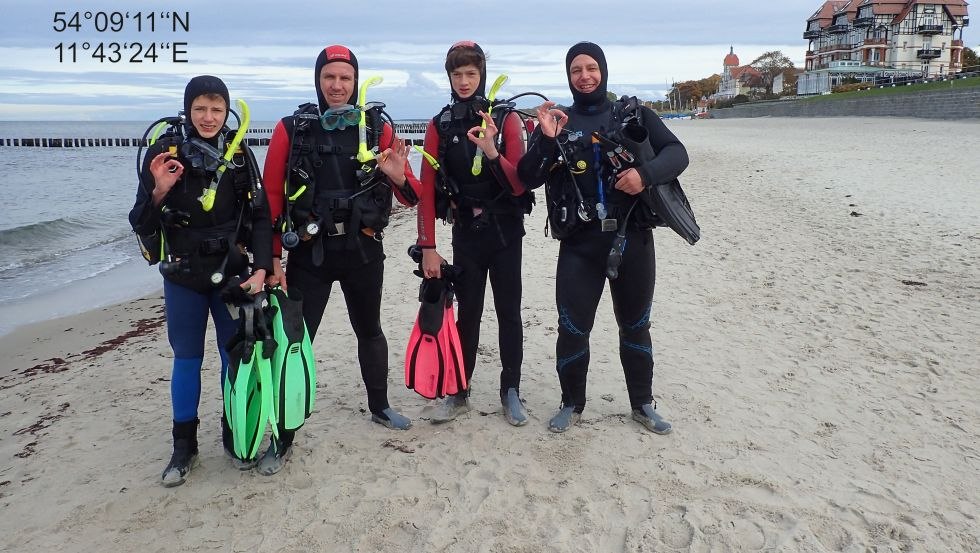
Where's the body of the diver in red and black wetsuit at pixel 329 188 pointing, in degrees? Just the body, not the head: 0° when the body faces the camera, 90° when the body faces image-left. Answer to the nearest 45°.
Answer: approximately 0°

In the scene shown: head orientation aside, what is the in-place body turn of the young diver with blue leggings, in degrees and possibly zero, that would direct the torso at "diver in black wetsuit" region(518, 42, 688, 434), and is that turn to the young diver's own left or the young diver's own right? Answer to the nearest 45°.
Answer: approximately 90° to the young diver's own left

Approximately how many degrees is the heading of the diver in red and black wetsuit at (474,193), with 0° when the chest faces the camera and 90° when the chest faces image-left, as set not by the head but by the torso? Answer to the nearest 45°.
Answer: approximately 0°
